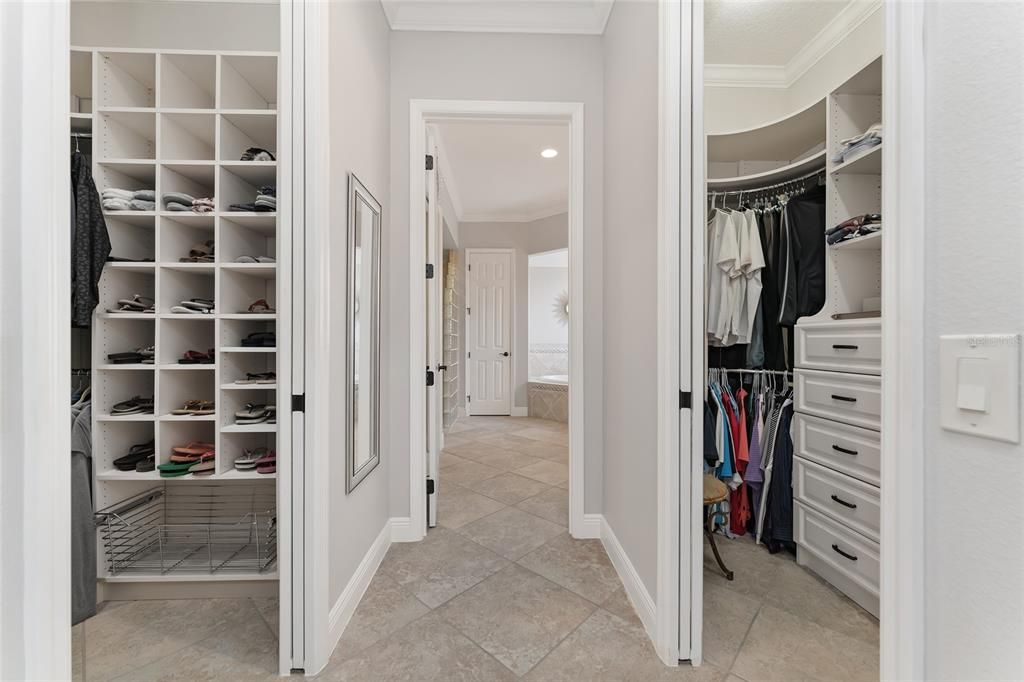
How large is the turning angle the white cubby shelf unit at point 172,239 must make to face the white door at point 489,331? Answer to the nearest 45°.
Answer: approximately 135° to its left

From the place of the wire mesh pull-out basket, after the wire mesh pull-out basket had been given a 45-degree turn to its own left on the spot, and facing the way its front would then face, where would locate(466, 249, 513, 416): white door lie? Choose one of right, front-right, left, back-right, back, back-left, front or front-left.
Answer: left

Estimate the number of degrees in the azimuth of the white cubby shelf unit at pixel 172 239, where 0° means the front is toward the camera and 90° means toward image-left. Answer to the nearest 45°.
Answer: approximately 0°

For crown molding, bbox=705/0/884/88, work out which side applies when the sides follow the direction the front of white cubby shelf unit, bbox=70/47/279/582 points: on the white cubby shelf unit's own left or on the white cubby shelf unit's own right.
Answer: on the white cubby shelf unit's own left
